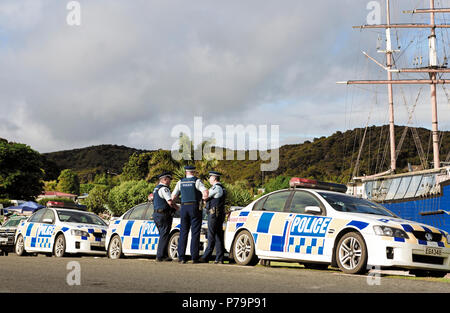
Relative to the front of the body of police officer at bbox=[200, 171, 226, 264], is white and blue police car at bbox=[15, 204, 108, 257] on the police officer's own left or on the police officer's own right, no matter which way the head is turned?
on the police officer's own right

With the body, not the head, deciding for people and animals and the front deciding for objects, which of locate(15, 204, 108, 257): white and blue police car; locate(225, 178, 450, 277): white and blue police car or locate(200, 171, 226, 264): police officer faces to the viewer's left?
the police officer

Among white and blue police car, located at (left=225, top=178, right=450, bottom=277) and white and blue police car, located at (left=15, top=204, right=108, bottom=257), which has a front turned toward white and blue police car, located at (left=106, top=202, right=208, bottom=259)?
white and blue police car, located at (left=15, top=204, right=108, bottom=257)

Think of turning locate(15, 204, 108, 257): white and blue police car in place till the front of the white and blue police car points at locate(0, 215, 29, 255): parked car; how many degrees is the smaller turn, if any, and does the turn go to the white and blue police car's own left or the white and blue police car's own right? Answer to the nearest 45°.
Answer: approximately 180°

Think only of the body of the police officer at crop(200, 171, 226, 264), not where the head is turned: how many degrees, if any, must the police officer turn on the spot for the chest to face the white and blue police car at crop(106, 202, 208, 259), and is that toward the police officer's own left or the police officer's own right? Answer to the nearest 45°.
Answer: approximately 45° to the police officer's own right

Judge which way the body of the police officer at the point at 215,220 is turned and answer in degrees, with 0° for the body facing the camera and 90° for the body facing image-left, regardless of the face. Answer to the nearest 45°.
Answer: approximately 90°

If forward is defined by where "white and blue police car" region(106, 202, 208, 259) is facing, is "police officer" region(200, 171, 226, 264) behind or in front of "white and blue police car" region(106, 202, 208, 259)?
in front

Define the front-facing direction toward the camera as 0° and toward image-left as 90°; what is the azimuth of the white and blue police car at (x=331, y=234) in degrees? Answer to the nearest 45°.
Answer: approximately 315°

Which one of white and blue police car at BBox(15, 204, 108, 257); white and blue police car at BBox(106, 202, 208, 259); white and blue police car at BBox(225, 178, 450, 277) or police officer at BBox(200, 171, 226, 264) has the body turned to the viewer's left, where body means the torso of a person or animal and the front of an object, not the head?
the police officer

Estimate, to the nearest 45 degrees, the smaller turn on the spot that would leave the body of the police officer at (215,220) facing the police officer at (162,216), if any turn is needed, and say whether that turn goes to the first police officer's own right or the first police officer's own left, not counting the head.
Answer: approximately 45° to the first police officer's own right

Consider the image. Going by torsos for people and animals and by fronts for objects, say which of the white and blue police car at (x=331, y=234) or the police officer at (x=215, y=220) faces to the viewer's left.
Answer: the police officer

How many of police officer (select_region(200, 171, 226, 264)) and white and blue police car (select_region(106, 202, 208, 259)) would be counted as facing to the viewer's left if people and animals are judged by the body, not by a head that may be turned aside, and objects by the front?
1

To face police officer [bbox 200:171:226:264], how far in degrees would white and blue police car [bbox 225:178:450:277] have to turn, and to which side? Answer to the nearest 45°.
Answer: approximately 180°

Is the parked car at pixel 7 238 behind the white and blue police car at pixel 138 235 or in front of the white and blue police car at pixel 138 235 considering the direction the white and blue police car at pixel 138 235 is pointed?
behind
